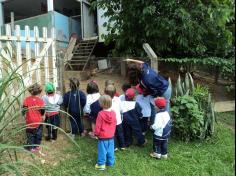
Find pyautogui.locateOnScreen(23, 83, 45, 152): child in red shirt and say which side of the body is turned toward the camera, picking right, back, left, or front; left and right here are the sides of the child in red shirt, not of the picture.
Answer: back

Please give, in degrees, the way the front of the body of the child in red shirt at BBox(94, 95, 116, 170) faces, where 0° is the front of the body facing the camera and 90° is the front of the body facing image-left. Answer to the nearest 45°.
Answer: approximately 135°

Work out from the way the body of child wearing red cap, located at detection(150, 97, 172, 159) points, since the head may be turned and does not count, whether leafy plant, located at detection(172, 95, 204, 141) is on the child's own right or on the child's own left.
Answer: on the child's own right

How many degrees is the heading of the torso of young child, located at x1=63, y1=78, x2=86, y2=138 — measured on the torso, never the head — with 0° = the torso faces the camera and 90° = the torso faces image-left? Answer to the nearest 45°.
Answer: approximately 180°

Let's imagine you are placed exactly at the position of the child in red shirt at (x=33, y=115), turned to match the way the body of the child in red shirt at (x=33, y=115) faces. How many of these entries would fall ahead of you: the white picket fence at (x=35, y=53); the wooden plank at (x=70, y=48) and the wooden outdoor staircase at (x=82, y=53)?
3

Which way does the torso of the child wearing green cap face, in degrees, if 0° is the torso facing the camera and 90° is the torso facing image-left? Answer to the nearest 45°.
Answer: approximately 180°
